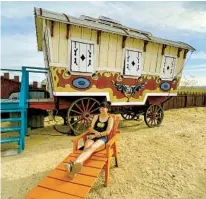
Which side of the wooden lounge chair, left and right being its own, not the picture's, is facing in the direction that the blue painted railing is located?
right

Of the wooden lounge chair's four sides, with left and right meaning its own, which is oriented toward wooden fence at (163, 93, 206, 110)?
back

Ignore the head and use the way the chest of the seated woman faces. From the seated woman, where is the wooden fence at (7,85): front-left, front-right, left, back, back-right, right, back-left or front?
right
